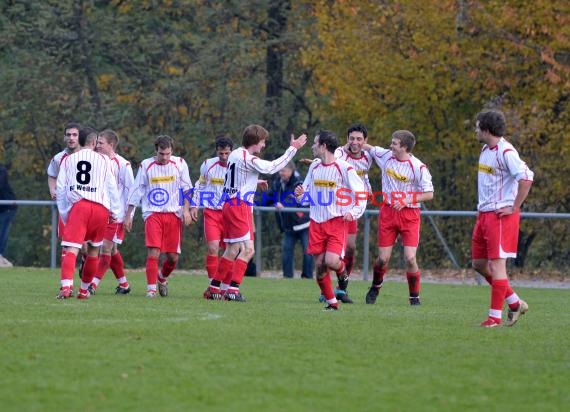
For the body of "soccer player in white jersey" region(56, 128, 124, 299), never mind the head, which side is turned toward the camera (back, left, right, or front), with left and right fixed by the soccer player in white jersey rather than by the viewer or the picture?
back

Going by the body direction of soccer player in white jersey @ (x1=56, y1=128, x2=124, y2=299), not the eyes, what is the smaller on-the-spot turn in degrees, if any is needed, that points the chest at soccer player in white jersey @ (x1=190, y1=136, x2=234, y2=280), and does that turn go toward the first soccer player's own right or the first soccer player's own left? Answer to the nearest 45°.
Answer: approximately 45° to the first soccer player's own right

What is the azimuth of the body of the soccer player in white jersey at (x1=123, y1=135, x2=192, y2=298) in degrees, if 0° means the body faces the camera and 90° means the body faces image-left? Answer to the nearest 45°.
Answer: approximately 0°

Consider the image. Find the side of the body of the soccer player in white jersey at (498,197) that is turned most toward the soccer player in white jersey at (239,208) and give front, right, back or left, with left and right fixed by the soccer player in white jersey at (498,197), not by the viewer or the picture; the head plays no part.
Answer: right

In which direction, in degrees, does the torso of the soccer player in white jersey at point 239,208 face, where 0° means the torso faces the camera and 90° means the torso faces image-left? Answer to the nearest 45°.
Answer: approximately 225°

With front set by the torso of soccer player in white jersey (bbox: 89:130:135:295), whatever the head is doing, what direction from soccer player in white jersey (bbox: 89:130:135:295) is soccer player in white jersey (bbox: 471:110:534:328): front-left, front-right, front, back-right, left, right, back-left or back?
back-left

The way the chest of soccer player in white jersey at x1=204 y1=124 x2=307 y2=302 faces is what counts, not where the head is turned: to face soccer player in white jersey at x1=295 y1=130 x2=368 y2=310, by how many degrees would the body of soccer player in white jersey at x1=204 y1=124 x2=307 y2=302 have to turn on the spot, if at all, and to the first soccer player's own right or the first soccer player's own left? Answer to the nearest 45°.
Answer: approximately 90° to the first soccer player's own right

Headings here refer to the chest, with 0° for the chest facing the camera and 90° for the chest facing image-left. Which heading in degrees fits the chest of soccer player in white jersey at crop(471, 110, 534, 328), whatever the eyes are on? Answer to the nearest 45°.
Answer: approximately 45°
